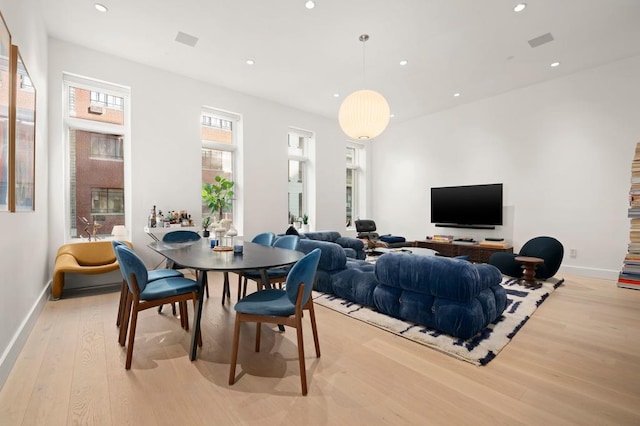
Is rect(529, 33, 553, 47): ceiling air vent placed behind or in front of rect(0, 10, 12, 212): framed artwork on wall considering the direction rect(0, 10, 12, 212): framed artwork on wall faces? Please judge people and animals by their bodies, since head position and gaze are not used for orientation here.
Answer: in front

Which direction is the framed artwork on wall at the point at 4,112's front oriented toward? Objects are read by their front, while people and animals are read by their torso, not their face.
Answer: to the viewer's right

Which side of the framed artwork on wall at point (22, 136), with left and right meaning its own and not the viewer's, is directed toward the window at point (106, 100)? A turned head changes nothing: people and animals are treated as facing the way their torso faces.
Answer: left

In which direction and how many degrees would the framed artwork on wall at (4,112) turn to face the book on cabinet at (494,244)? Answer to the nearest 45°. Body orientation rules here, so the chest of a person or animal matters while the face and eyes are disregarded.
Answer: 0° — it already faces it

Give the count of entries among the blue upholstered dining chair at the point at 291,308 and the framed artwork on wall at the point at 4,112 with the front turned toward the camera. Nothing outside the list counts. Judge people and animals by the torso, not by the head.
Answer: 0

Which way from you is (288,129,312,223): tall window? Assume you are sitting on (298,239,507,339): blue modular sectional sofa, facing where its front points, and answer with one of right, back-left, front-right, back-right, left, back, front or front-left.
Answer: left

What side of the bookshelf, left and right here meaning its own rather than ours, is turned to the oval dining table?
front

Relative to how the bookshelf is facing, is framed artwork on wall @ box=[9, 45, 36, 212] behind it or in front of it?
in front
